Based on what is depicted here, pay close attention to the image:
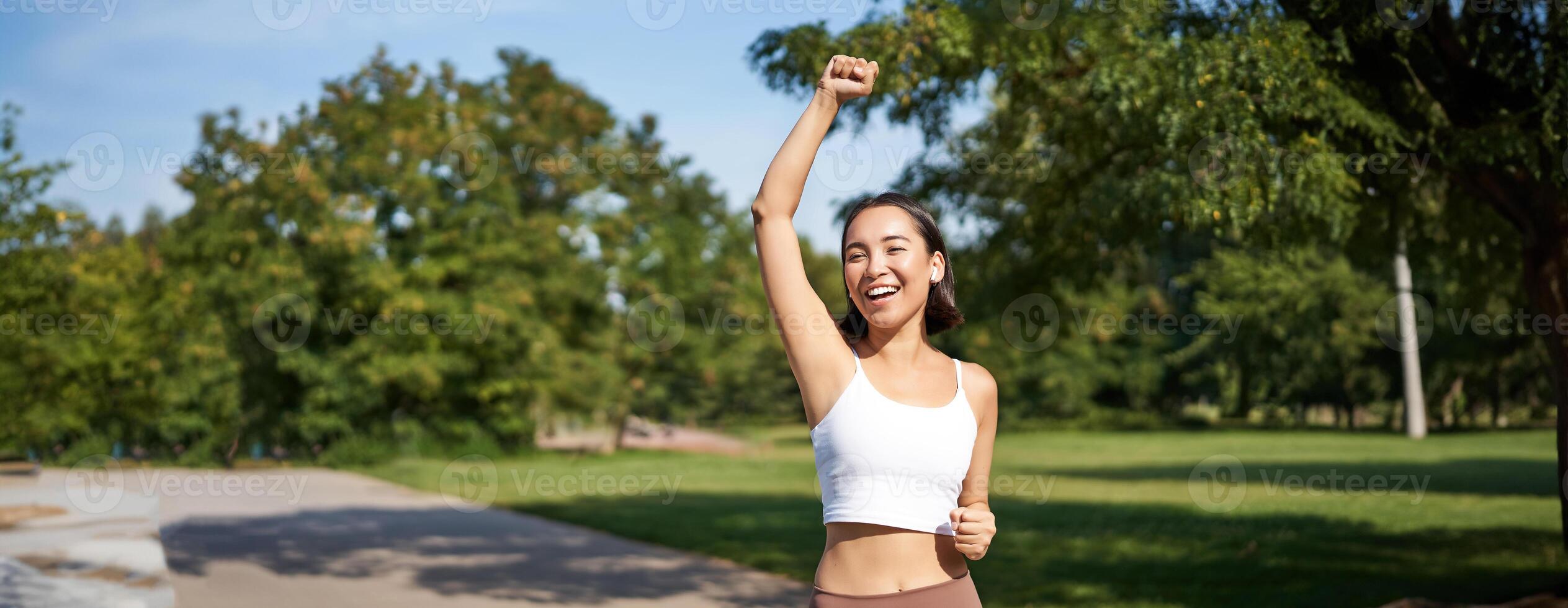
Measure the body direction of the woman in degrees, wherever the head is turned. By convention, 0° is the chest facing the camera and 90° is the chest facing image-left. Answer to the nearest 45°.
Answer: approximately 0°

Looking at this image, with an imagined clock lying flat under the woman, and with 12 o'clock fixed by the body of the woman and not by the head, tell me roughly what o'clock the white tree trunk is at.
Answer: The white tree trunk is roughly at 7 o'clock from the woman.

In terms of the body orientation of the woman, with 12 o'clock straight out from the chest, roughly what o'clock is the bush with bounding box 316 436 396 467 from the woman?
The bush is roughly at 5 o'clock from the woman.

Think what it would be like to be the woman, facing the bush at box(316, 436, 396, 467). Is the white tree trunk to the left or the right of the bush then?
right

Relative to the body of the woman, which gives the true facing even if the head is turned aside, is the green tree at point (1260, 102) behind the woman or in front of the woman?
behind
